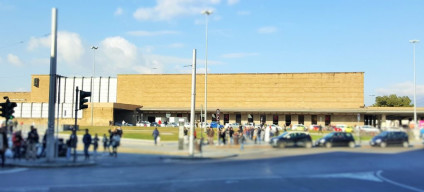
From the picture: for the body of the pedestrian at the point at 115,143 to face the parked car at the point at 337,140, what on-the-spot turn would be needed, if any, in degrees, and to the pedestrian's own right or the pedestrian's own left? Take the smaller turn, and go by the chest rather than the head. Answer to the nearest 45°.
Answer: approximately 90° to the pedestrian's own right

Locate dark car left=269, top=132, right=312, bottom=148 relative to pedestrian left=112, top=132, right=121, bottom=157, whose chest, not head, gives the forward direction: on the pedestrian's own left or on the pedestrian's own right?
on the pedestrian's own right

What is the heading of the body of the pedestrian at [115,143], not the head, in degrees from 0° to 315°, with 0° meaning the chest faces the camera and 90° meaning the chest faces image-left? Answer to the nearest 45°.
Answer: approximately 180°
